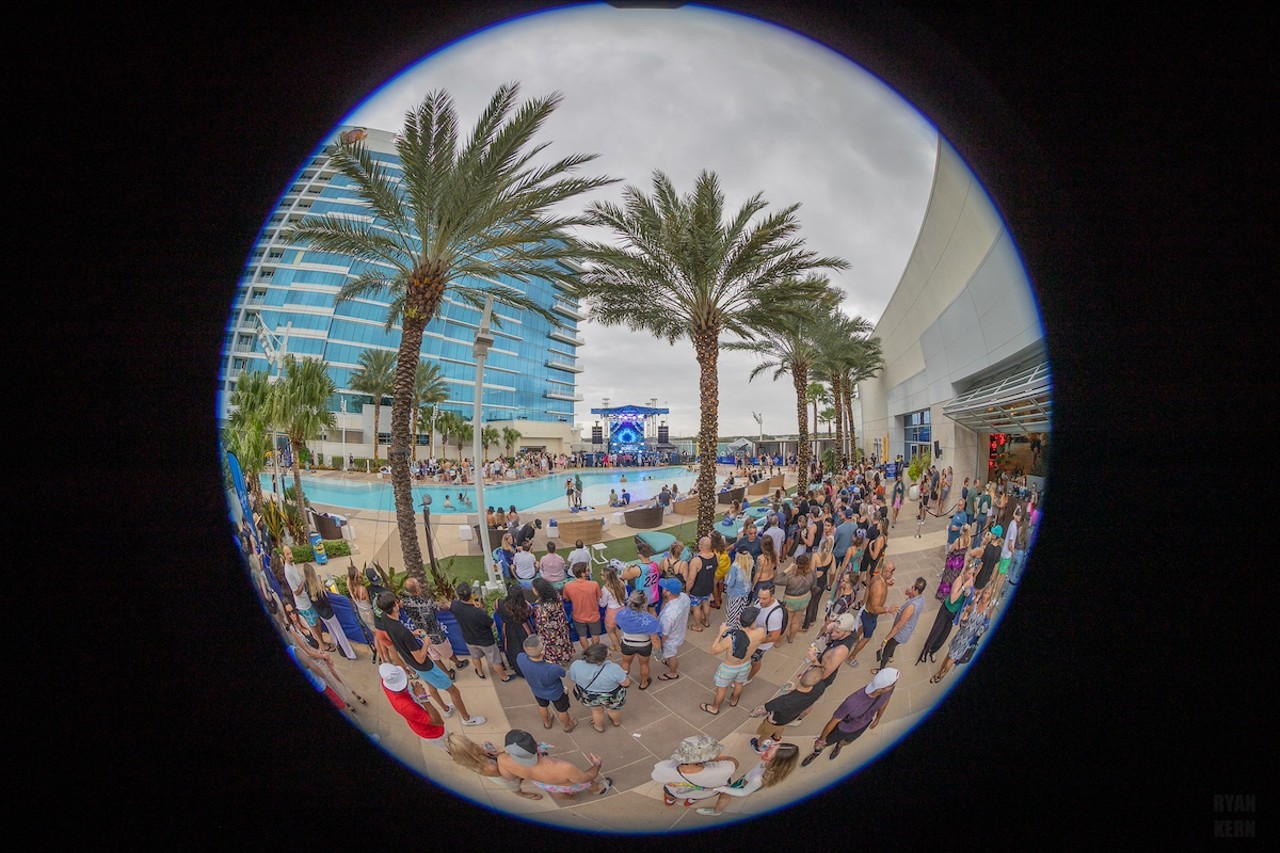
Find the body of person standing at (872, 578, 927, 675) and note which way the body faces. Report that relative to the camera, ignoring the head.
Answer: to the viewer's left

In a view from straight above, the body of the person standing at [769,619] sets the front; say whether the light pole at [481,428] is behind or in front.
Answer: in front

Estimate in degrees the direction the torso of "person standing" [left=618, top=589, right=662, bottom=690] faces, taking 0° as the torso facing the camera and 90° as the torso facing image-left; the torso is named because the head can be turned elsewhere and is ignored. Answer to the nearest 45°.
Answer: approximately 180°

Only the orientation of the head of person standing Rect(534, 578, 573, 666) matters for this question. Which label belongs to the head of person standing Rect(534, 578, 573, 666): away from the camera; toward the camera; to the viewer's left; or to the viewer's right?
away from the camera

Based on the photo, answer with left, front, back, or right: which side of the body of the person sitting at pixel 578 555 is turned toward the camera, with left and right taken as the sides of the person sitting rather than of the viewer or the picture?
back

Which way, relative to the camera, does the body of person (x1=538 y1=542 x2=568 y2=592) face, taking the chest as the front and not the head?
away from the camera

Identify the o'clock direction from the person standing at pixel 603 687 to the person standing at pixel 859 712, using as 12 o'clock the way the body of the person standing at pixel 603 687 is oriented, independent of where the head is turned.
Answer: the person standing at pixel 859 712 is roughly at 3 o'clock from the person standing at pixel 603 687.

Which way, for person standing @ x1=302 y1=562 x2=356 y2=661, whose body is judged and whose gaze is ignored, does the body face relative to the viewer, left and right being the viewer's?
facing away from the viewer and to the right of the viewer

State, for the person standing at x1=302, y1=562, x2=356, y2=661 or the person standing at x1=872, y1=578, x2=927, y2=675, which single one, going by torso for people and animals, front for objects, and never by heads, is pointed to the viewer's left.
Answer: the person standing at x1=872, y1=578, x2=927, y2=675
